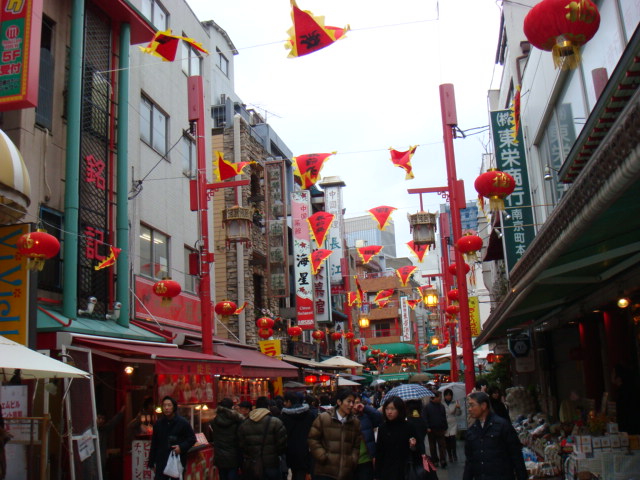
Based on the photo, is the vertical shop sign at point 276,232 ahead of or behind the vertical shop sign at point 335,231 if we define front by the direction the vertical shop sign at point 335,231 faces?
ahead

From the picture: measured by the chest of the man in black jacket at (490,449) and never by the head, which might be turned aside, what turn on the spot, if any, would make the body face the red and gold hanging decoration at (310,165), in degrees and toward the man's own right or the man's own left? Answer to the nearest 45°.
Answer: approximately 135° to the man's own right

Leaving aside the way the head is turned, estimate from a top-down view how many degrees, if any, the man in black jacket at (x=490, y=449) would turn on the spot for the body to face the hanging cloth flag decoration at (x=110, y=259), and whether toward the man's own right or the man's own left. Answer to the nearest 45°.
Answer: approximately 90° to the man's own right

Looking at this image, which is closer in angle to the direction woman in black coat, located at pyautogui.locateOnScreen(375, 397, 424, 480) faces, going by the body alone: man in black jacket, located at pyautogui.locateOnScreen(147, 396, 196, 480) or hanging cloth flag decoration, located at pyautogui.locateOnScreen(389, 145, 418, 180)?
the man in black jacket

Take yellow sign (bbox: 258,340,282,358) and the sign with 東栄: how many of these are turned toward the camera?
2

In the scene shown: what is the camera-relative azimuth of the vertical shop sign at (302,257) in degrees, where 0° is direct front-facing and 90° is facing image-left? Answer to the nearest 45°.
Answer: approximately 0°

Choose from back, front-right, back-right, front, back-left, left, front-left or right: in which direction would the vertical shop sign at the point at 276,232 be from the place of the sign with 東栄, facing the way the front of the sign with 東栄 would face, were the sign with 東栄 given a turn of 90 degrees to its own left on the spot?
back-left

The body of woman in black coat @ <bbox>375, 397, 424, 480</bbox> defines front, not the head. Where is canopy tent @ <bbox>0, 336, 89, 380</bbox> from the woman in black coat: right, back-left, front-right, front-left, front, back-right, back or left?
front-right

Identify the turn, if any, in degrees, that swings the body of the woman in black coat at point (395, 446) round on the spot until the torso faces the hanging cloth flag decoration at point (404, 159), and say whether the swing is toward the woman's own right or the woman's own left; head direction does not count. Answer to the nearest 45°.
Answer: approximately 135° to the woman's own right

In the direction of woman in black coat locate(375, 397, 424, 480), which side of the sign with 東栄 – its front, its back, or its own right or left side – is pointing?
front

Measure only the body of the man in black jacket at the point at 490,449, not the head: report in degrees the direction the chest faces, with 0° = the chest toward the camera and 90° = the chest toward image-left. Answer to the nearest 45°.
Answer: approximately 45°

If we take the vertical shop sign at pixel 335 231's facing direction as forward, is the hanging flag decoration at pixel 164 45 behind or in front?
in front
